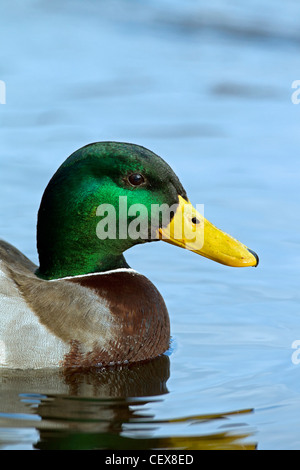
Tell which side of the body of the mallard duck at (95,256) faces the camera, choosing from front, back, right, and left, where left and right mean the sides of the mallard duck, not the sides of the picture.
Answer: right
